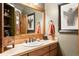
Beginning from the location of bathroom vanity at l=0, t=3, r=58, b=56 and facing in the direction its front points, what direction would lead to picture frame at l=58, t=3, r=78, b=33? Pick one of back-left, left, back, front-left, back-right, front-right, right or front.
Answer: front-left

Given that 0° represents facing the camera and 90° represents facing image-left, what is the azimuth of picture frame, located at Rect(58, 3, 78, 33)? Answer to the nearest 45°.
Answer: approximately 45°

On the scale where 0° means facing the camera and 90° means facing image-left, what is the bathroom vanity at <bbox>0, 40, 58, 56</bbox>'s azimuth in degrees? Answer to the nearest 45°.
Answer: approximately 315°

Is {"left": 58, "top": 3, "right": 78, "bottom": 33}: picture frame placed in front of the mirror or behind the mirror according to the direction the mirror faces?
in front

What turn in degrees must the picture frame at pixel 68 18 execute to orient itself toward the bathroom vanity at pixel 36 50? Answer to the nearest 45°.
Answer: approximately 45° to its right

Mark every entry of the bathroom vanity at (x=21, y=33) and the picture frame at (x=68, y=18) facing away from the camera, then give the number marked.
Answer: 0

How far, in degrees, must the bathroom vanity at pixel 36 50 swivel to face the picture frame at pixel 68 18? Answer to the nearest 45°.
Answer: approximately 45° to its left

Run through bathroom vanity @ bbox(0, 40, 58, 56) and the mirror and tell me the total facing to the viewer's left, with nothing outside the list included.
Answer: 0
